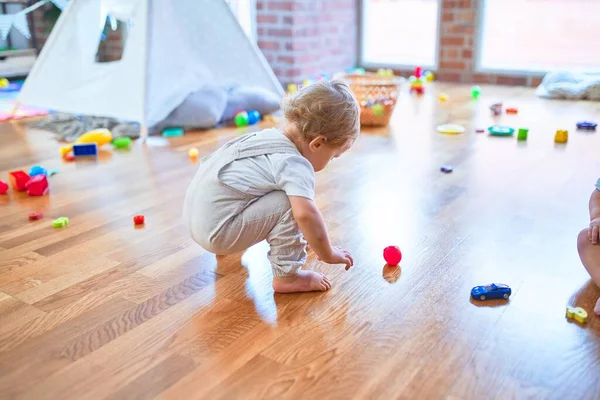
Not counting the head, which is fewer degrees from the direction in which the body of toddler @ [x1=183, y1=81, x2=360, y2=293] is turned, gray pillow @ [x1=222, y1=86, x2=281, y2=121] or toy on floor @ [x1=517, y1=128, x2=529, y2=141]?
the toy on floor

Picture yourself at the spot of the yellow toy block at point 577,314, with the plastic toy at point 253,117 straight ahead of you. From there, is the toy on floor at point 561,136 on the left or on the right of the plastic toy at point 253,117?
right

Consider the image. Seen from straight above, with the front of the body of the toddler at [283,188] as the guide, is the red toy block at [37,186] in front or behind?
behind

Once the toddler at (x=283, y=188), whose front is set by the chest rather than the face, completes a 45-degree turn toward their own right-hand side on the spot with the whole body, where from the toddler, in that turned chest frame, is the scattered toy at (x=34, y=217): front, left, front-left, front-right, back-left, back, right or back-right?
back

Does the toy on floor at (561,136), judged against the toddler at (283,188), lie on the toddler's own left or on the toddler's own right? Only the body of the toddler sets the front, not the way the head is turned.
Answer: on the toddler's own left

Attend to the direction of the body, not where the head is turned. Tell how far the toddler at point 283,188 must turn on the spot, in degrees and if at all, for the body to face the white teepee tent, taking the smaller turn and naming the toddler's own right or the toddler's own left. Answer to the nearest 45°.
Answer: approximately 90° to the toddler's own left

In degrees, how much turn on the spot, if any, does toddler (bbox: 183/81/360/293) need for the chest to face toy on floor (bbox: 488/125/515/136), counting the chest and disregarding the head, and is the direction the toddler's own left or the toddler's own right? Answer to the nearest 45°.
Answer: approximately 45° to the toddler's own left

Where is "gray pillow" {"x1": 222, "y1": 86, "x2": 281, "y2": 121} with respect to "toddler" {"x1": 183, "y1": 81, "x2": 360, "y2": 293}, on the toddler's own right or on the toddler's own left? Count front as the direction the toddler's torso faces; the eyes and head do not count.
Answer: on the toddler's own left

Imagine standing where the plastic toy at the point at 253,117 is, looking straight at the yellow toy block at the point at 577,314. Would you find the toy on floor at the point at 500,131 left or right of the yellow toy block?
left

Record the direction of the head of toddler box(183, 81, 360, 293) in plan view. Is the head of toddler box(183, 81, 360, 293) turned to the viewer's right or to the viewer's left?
to the viewer's right

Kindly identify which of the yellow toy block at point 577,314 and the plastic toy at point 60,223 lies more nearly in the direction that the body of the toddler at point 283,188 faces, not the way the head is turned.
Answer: the yellow toy block

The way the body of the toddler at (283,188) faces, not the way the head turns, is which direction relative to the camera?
to the viewer's right
